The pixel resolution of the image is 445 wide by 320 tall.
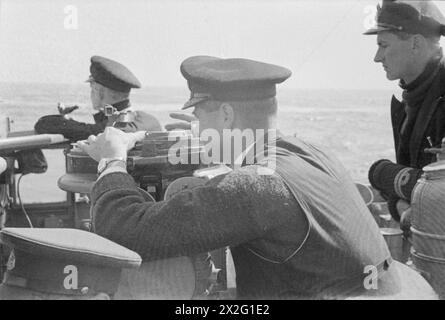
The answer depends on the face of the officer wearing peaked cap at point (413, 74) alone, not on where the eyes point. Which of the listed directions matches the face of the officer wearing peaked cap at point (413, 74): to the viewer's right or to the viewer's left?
to the viewer's left

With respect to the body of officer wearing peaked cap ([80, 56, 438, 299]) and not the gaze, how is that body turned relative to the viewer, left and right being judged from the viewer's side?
facing away from the viewer and to the left of the viewer

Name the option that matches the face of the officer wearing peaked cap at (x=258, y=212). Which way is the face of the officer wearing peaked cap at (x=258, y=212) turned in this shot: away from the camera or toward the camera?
away from the camera

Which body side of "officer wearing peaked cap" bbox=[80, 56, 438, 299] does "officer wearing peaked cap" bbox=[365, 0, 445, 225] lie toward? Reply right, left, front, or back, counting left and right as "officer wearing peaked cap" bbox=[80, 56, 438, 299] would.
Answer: right
